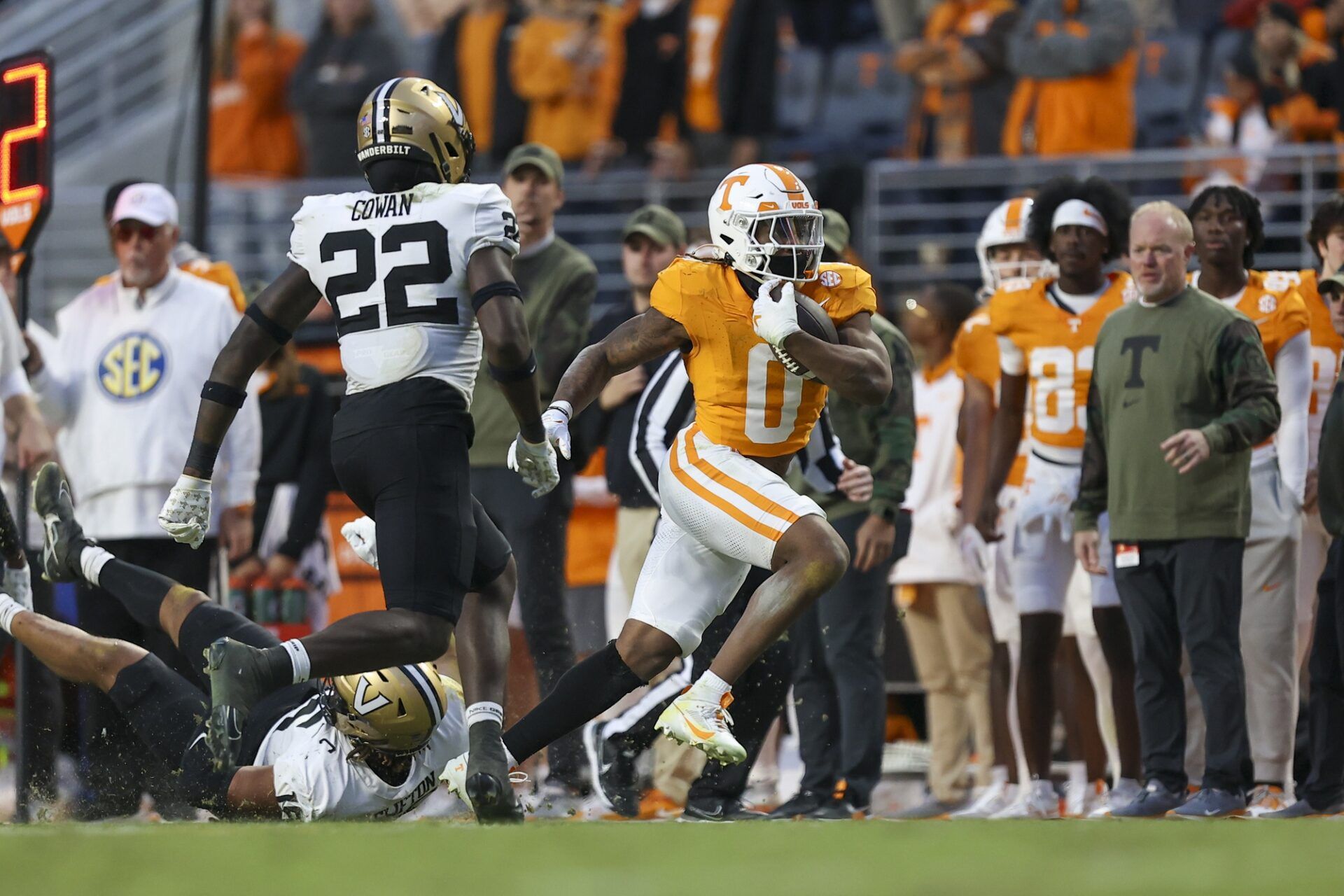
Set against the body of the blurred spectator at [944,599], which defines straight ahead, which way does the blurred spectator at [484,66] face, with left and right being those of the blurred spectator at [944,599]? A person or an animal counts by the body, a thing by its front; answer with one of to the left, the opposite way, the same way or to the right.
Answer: to the left

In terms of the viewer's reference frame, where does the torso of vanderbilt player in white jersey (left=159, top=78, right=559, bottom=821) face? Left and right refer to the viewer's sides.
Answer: facing away from the viewer and to the right of the viewer

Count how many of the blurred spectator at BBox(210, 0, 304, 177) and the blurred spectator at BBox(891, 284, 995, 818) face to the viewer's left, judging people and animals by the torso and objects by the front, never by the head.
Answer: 1

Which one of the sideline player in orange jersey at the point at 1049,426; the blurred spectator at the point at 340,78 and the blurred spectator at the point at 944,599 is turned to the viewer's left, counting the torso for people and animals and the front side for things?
the blurred spectator at the point at 944,599

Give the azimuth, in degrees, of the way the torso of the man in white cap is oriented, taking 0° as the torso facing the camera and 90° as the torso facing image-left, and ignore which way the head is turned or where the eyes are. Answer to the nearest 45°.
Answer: approximately 0°

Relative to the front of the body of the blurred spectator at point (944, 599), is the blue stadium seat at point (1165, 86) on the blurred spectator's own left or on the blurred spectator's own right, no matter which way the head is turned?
on the blurred spectator's own right

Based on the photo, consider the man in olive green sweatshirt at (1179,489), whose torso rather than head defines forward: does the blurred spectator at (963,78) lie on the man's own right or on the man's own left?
on the man's own right

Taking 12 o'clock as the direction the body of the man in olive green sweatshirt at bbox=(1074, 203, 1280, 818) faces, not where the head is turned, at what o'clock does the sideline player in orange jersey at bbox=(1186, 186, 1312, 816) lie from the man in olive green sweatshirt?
The sideline player in orange jersey is roughly at 6 o'clock from the man in olive green sweatshirt.

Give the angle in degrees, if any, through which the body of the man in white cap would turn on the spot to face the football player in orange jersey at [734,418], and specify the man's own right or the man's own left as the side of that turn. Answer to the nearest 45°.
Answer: approximately 45° to the man's own left

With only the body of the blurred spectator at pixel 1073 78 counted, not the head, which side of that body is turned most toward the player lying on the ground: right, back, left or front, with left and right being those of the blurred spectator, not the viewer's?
front

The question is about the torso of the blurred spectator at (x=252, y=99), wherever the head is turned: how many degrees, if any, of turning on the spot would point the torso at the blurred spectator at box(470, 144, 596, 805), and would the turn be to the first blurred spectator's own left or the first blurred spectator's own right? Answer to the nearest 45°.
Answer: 0° — they already face them

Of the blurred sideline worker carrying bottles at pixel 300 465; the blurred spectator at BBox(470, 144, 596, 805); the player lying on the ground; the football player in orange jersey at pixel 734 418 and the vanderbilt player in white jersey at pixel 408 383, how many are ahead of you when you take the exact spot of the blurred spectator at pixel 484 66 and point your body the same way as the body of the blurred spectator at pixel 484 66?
5

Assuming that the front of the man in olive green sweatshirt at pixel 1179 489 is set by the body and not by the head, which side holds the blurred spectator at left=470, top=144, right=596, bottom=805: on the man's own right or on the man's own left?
on the man's own right
